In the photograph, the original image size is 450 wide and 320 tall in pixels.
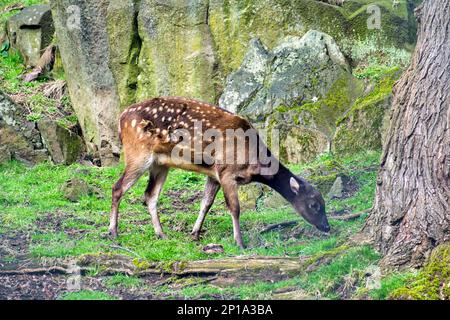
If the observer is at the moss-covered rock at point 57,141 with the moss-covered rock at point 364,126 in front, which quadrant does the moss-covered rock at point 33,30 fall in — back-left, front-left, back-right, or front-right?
back-left

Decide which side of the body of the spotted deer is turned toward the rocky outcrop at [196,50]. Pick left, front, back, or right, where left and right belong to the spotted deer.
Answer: left

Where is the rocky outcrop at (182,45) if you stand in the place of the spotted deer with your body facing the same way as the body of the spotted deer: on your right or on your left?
on your left

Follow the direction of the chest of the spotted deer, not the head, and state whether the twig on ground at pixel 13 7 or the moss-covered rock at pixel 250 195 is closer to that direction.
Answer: the moss-covered rock

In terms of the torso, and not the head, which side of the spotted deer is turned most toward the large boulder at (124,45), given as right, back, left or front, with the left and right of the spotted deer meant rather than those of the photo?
left

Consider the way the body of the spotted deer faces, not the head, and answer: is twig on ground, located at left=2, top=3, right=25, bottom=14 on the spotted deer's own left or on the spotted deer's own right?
on the spotted deer's own left

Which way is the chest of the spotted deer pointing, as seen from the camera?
to the viewer's right

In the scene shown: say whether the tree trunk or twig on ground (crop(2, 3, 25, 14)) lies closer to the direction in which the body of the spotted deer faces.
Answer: the tree trunk

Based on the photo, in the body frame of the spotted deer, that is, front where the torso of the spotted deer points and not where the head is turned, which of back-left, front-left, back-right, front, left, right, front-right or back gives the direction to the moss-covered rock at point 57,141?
back-left

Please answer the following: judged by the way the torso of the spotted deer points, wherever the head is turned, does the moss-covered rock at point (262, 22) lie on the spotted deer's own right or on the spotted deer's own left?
on the spotted deer's own left

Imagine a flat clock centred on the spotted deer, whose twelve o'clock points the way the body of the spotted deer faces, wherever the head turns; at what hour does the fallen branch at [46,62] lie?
The fallen branch is roughly at 8 o'clock from the spotted deer.

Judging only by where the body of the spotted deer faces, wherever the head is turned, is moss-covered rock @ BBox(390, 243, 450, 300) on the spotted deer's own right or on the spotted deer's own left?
on the spotted deer's own right

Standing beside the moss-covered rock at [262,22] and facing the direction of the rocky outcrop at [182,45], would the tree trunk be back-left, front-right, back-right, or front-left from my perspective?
back-left

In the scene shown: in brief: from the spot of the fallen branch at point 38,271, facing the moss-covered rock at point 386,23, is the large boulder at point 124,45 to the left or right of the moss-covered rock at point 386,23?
left

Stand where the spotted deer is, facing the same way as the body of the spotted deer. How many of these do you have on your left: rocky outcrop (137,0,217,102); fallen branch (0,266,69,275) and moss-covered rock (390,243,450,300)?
1
